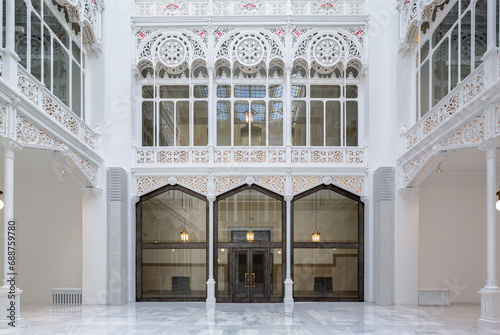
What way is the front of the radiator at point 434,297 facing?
toward the camera

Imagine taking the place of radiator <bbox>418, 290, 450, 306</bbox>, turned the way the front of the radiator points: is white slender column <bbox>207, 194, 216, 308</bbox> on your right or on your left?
on your right

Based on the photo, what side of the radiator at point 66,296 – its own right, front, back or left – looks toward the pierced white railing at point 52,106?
front

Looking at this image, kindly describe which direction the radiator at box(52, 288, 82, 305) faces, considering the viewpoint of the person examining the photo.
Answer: facing the viewer

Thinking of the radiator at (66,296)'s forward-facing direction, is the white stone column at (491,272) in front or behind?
in front

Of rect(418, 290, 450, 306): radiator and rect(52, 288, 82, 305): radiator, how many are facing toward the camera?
2

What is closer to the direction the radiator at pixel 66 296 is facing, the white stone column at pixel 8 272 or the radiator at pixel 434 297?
the white stone column

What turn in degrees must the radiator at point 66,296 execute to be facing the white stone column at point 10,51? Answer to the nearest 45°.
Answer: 0° — it already faces it

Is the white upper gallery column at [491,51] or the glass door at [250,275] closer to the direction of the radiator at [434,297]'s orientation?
the white upper gallery column
